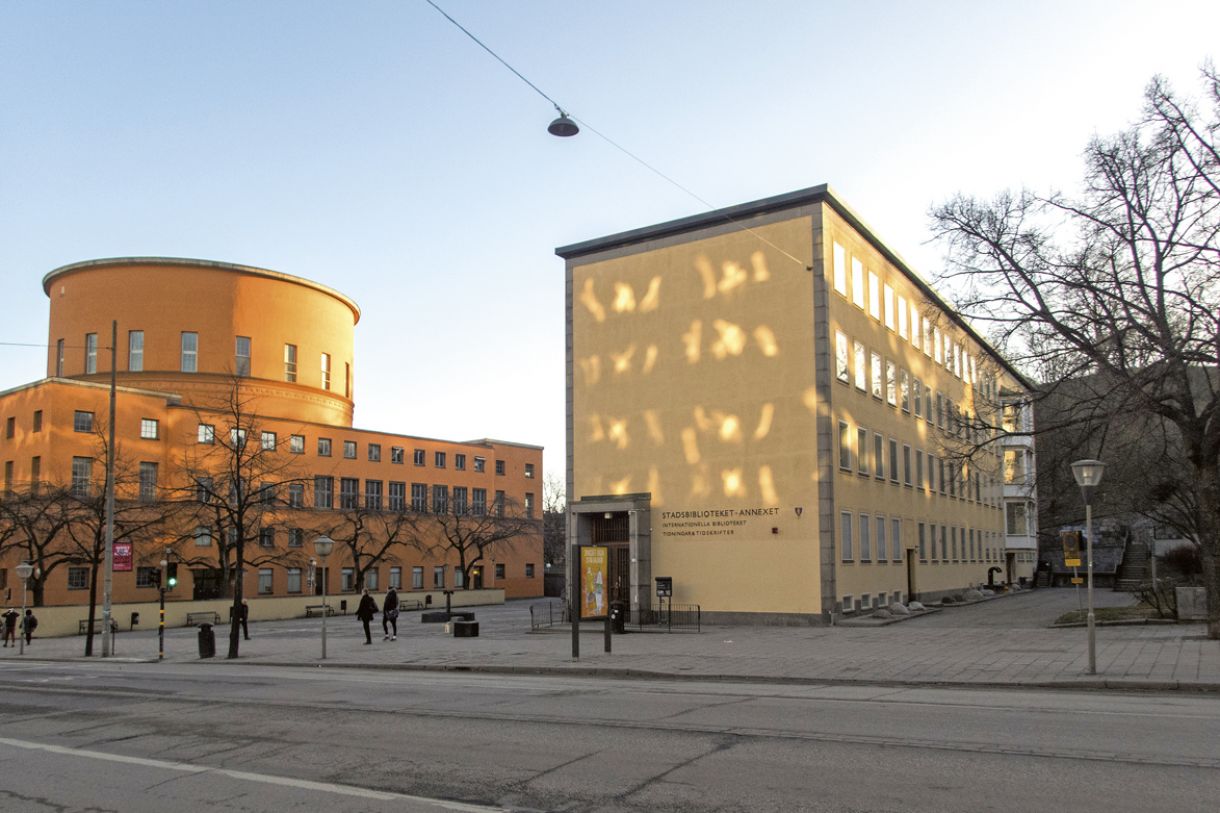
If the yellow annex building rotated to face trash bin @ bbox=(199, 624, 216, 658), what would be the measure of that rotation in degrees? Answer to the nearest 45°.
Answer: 0° — it already faces it

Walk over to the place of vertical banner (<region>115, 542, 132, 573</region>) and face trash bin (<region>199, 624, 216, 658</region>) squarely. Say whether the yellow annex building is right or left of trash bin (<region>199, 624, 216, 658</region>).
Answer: left

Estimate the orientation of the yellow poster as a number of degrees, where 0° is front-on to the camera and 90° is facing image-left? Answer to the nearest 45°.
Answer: approximately 0°

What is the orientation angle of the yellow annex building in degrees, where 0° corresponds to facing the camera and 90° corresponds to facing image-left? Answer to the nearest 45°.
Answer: approximately 45°

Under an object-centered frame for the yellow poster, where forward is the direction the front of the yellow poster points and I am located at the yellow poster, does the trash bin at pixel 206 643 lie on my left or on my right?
on my right
